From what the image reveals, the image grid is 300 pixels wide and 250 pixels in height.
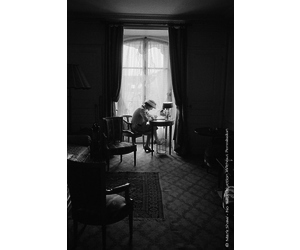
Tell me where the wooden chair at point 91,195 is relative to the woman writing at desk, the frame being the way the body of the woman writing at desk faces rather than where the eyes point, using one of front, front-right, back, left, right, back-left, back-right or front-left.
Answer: right

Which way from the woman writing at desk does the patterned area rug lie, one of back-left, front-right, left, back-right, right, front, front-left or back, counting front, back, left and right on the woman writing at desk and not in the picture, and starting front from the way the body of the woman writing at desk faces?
right

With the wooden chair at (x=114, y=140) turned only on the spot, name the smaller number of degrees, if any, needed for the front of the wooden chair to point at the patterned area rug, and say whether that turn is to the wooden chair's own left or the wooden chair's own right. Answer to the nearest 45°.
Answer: approximately 45° to the wooden chair's own right

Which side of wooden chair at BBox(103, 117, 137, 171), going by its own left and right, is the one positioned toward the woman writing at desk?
left

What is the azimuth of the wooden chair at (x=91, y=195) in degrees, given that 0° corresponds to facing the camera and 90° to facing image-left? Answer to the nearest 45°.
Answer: approximately 225°

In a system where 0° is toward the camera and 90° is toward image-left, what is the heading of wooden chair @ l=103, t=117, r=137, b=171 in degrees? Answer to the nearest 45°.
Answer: approximately 315°

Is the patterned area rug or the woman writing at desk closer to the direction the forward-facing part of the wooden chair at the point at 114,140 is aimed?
the patterned area rug

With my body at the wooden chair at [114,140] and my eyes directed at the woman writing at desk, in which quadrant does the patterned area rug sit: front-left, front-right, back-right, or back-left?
back-right

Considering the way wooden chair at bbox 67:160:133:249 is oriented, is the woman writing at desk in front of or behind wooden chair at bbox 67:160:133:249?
in front

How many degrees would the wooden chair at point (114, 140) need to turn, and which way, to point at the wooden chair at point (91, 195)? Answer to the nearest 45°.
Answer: approximately 45° to its right

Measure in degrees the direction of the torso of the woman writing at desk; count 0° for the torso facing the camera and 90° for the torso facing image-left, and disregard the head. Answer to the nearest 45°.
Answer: approximately 270°
